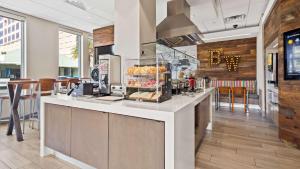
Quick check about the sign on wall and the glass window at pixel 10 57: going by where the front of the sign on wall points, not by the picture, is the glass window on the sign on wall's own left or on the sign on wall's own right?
on the sign on wall's own right

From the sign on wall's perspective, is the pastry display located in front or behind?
in front

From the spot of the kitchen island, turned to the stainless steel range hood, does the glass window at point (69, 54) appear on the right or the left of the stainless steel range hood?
left

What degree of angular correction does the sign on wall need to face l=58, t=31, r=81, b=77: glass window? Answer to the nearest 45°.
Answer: approximately 45° to its right

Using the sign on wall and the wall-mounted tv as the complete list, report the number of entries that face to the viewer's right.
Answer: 0

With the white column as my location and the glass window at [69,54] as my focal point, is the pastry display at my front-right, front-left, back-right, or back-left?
back-left

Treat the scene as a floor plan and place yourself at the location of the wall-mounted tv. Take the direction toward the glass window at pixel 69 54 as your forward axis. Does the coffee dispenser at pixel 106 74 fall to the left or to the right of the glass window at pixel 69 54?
left

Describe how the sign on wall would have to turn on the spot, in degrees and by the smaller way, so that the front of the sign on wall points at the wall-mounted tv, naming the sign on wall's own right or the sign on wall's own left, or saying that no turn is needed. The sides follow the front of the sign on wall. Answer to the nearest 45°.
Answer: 0° — it already faces it

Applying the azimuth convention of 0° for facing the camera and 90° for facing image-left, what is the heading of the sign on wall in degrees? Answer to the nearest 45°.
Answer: approximately 0°

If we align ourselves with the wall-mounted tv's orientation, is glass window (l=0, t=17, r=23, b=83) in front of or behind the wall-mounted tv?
in front

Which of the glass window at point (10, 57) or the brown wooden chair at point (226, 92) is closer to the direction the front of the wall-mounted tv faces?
the glass window

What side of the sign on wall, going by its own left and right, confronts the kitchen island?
front

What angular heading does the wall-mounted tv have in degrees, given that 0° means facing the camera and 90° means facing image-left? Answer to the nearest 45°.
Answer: approximately 45°

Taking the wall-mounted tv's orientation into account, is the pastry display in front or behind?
in front
